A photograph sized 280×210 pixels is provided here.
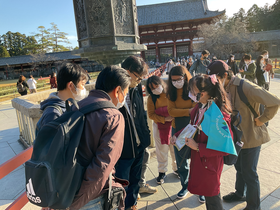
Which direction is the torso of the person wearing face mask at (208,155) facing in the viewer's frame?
to the viewer's left

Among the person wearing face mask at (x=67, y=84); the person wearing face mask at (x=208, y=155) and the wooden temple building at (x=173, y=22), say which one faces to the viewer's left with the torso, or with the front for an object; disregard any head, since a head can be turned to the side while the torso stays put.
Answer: the person wearing face mask at (x=208, y=155)

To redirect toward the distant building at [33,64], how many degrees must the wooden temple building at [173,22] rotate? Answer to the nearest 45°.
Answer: approximately 90° to its right

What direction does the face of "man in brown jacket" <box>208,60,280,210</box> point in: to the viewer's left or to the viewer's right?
to the viewer's left

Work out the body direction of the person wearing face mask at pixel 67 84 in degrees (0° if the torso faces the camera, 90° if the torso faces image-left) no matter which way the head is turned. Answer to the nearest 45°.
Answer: approximately 270°

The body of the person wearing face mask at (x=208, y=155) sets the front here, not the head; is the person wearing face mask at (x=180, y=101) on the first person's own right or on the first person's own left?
on the first person's own right

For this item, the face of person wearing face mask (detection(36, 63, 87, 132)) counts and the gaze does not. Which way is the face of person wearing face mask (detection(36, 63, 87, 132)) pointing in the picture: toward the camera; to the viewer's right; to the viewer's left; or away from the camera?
to the viewer's right

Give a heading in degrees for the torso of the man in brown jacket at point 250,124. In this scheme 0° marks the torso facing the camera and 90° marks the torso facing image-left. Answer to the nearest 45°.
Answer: approximately 90°

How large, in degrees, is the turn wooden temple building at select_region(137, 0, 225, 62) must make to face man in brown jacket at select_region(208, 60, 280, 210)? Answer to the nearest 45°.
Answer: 0° — it already faces them
